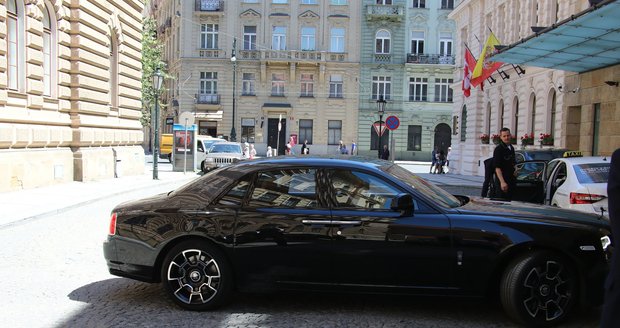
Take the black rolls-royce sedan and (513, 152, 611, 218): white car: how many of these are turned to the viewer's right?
1

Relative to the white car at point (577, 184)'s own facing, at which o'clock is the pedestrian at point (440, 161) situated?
The pedestrian is roughly at 1 o'clock from the white car.

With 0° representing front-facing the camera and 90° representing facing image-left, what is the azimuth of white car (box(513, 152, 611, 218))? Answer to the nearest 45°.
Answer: approximately 135°

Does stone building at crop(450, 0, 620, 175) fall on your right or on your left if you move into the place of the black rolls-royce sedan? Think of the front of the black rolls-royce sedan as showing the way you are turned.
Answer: on your left

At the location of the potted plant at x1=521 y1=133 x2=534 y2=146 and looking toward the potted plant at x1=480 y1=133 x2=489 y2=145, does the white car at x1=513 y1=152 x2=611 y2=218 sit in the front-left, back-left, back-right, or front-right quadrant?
back-left

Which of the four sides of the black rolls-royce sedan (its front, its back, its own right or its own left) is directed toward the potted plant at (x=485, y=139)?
left

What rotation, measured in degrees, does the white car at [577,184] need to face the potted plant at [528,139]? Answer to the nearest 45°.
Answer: approximately 45° to its right

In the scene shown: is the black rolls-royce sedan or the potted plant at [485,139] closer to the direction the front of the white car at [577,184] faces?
the potted plant

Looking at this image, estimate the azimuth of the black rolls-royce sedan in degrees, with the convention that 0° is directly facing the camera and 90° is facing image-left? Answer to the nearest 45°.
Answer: approximately 270°
